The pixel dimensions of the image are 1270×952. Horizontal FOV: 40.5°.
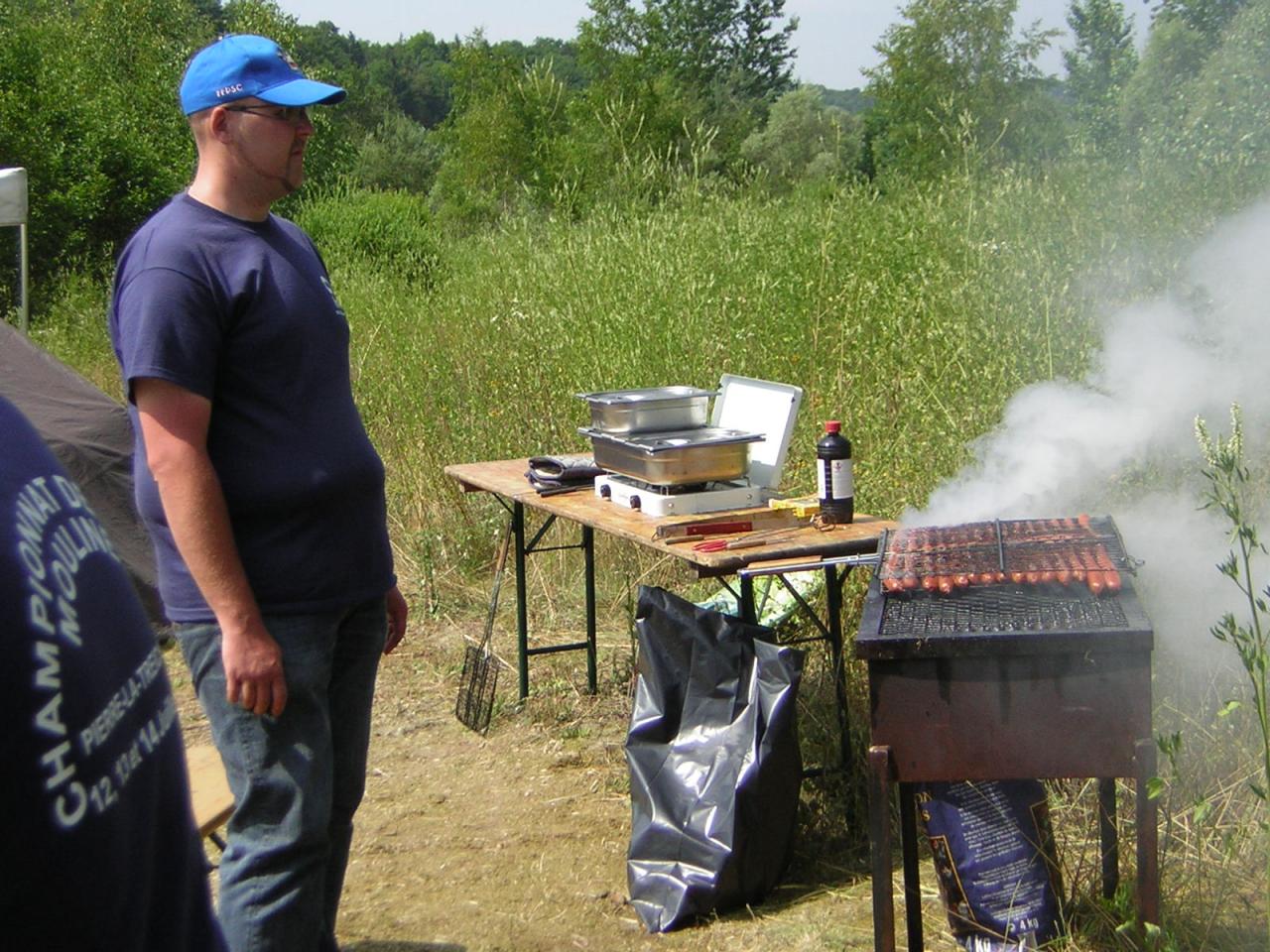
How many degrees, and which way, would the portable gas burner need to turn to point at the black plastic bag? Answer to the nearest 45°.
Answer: approximately 45° to its left

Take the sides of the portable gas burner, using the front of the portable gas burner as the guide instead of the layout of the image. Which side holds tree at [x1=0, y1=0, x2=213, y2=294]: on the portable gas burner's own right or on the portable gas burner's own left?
on the portable gas burner's own right

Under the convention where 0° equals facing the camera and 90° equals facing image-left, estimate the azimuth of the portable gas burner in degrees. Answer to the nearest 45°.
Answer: approximately 45°

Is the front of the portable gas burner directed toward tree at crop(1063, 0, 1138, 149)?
no

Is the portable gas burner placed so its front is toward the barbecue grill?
no

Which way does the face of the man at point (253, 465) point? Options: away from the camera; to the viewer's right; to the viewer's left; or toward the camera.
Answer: to the viewer's right

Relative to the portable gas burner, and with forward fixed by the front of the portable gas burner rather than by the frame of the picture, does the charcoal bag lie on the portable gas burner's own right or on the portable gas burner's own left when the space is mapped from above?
on the portable gas burner's own left

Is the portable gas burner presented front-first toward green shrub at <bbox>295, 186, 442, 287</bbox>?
no

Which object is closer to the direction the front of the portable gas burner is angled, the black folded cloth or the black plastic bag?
the black plastic bag

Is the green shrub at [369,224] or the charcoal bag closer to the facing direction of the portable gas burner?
the charcoal bag

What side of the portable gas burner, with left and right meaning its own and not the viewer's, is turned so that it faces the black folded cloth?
right

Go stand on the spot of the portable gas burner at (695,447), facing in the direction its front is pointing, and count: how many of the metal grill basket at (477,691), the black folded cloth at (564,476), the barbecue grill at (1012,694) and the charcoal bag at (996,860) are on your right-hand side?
2

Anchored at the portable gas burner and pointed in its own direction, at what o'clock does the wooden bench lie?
The wooden bench is roughly at 12 o'clock from the portable gas burner.

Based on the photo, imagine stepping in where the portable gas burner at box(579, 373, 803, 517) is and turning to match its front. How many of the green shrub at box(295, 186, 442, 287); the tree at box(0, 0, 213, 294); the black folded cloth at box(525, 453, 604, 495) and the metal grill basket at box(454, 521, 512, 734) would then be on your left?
0
